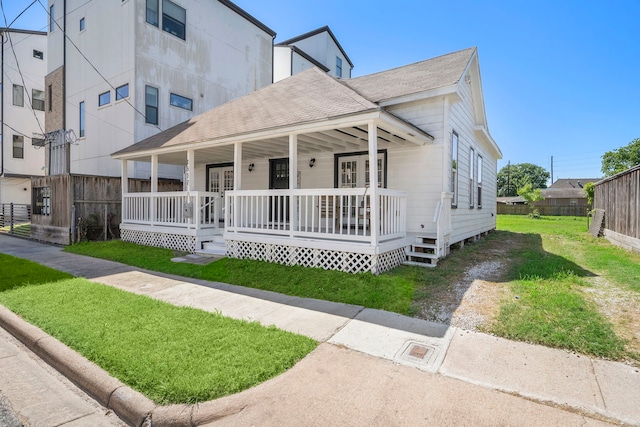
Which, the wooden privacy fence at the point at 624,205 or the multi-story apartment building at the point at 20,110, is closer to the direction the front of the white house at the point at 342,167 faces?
the multi-story apartment building

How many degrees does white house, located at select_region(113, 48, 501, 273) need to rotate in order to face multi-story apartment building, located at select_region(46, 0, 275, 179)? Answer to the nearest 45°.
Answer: approximately 90° to its right

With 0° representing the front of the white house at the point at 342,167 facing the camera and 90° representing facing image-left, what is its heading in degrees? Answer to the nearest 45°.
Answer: approximately 45°

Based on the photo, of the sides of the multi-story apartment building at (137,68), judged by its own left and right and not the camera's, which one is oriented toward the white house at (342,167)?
left

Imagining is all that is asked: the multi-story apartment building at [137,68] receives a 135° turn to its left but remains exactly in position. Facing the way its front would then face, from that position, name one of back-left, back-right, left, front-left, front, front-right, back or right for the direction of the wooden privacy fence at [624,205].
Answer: front-right

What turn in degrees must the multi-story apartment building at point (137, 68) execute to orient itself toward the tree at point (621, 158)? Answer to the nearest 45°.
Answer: approximately 135° to its left

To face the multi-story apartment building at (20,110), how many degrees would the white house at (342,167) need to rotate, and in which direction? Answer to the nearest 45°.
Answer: approximately 90° to its right

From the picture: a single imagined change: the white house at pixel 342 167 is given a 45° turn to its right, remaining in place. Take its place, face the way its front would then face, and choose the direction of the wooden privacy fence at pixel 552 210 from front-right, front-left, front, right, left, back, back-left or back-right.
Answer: back-right

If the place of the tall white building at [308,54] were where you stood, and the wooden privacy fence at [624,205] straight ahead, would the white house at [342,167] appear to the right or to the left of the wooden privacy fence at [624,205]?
right

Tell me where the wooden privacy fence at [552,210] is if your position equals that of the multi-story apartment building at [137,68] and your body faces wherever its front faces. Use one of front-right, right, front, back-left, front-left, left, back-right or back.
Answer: back-left

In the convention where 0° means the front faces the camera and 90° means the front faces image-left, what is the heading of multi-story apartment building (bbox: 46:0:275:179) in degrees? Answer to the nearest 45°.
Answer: approximately 45°

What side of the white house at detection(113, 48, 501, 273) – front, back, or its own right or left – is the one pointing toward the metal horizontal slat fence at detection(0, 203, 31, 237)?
right

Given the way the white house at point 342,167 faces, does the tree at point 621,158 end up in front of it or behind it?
behind

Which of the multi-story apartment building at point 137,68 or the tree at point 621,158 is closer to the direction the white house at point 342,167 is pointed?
the multi-story apartment building
